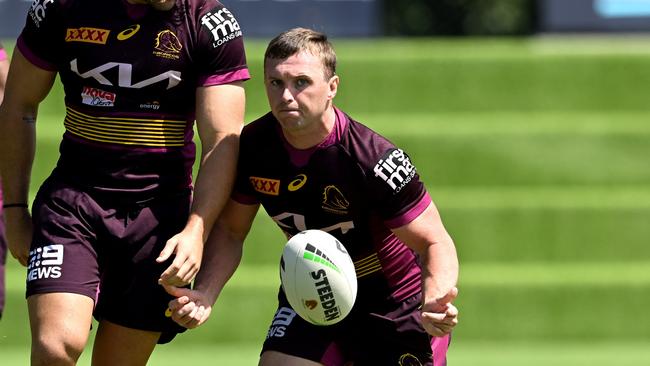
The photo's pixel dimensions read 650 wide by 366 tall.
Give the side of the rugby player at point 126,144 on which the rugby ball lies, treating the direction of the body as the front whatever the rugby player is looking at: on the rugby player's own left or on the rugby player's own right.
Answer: on the rugby player's own left

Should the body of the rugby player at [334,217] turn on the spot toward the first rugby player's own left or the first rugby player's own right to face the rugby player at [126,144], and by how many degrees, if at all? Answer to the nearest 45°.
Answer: approximately 45° to the first rugby player's own right

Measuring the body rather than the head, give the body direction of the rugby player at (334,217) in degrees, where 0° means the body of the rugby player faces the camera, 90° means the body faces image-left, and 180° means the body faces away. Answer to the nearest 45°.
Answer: approximately 45°

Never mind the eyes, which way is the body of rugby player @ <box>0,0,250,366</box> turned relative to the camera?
toward the camera
